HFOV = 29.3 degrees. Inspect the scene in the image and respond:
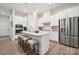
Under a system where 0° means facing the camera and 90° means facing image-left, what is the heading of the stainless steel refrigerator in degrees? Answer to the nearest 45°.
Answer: approximately 45°

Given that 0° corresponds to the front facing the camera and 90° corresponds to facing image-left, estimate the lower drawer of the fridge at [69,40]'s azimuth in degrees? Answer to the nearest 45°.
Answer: approximately 45°
